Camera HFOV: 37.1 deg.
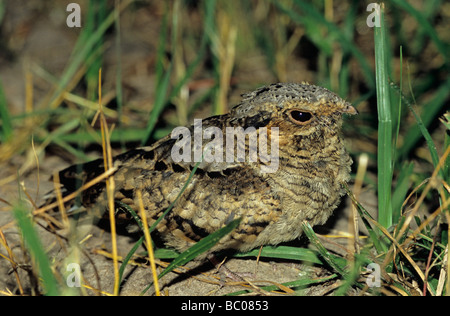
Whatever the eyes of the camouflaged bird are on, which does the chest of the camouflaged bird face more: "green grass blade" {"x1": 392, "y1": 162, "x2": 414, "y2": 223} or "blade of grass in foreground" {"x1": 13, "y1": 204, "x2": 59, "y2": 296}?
the green grass blade

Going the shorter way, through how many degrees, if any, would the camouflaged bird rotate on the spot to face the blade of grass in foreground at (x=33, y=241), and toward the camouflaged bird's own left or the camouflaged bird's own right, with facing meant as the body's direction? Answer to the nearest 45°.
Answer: approximately 135° to the camouflaged bird's own right

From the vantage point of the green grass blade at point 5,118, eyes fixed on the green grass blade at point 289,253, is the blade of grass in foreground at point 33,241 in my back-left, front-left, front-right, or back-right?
front-right

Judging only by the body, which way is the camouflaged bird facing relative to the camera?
to the viewer's right

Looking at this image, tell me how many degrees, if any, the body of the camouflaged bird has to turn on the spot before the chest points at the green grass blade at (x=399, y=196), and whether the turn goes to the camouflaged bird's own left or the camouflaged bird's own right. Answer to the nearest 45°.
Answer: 0° — it already faces it
